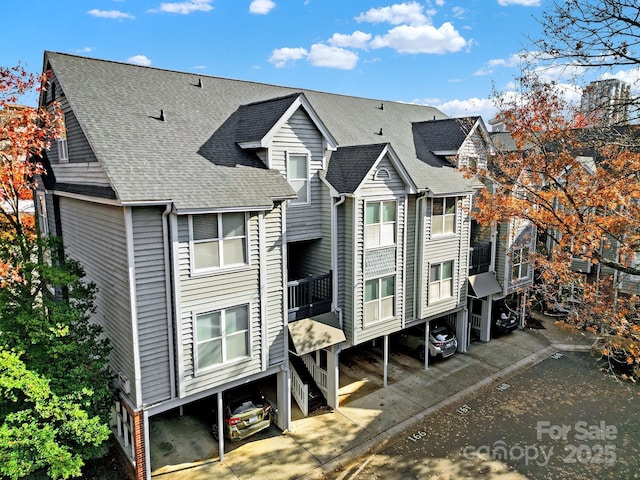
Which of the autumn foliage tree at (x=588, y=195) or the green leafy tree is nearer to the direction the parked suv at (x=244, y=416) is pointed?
the green leafy tree
